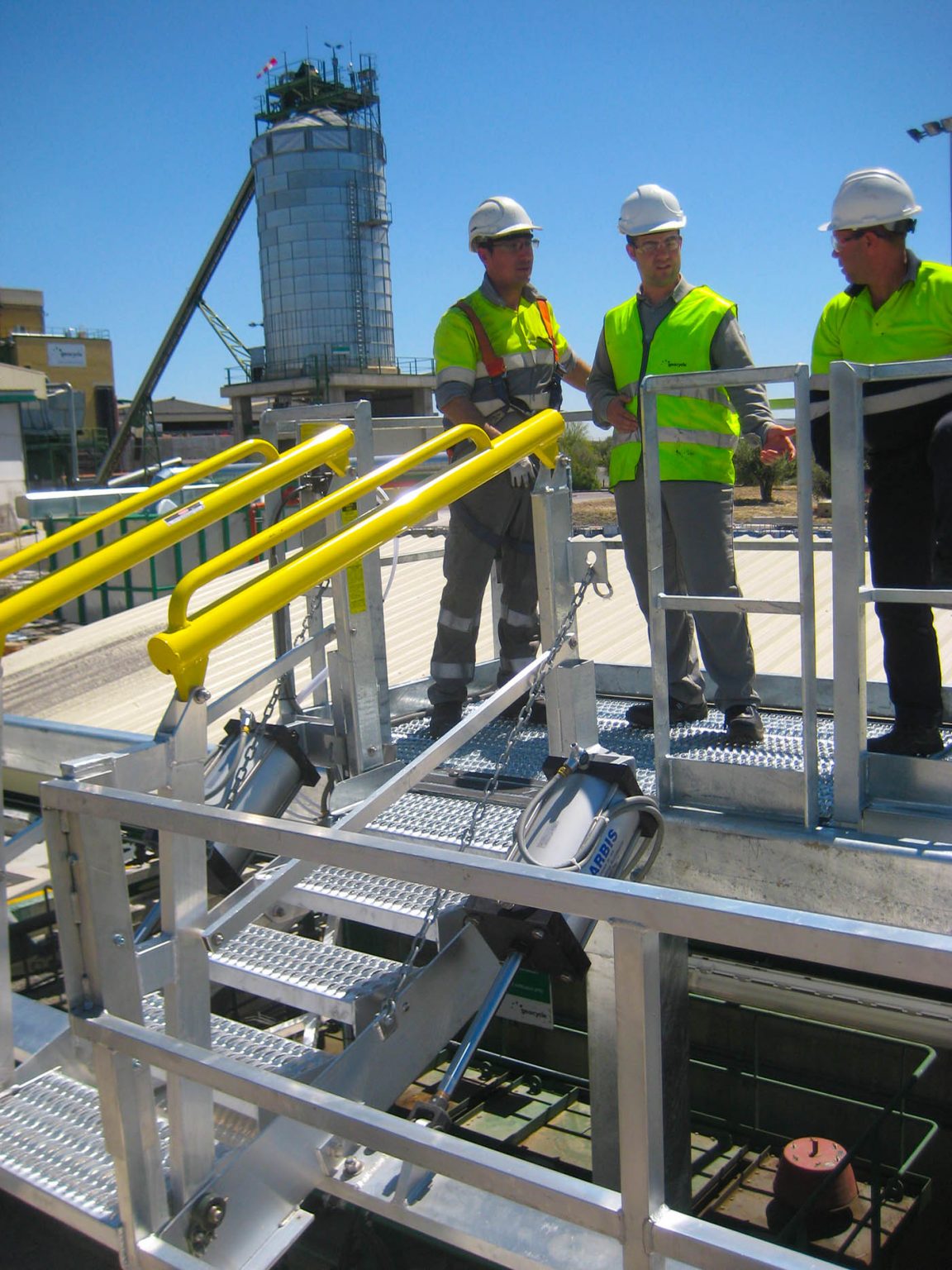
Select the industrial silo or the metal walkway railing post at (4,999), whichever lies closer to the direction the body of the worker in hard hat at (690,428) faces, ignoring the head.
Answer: the metal walkway railing post

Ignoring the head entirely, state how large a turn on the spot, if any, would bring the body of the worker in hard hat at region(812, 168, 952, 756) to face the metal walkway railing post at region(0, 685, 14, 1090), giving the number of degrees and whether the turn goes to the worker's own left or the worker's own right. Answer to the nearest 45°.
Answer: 0° — they already face it

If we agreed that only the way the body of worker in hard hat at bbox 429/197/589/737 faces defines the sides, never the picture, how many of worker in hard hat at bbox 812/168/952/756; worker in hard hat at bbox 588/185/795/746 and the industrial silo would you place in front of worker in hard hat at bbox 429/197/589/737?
2

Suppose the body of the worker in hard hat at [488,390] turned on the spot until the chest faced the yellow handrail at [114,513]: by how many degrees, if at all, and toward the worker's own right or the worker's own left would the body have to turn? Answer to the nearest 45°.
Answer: approximately 90° to the worker's own right

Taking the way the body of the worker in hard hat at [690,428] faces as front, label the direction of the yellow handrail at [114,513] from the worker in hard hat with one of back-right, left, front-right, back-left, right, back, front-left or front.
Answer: front-right

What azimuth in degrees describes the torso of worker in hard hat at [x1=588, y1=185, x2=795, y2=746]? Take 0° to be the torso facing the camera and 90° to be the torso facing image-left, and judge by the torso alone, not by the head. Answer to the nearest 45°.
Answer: approximately 0°

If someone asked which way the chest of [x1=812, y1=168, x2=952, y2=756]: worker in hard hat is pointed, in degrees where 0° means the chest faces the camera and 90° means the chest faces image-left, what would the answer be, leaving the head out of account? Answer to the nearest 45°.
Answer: approximately 45°

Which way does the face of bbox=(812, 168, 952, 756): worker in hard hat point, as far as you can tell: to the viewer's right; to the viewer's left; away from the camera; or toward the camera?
to the viewer's left

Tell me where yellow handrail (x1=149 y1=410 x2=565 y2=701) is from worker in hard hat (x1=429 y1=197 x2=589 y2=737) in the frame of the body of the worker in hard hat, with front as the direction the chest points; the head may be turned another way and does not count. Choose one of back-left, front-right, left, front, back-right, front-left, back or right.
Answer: front-right
